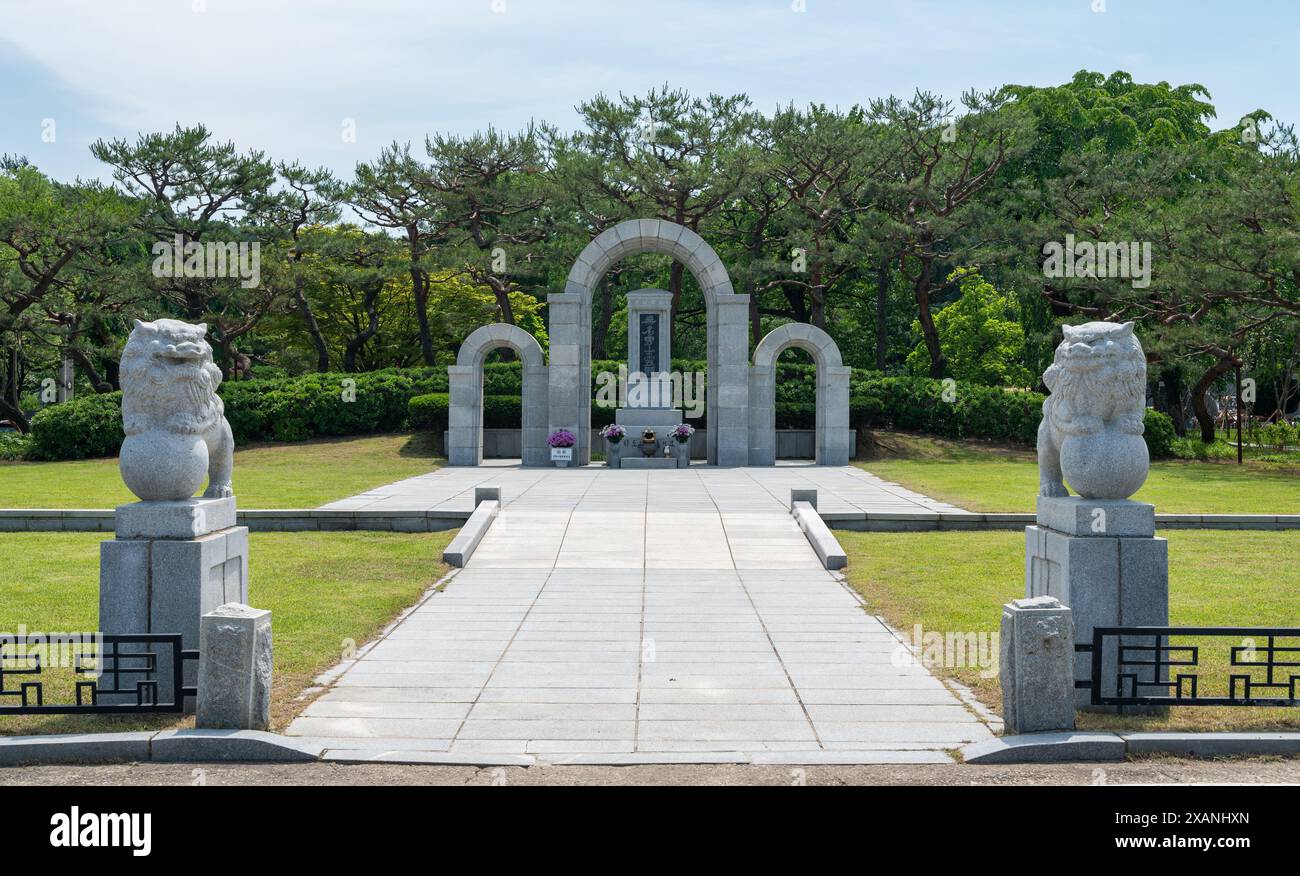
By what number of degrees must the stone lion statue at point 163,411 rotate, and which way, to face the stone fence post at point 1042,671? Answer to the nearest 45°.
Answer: approximately 45° to its left

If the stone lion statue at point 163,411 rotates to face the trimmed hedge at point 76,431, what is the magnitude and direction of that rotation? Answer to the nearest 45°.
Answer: approximately 180°

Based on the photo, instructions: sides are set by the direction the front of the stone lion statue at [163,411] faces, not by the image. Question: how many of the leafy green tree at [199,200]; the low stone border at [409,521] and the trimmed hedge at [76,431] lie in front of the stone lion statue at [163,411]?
0

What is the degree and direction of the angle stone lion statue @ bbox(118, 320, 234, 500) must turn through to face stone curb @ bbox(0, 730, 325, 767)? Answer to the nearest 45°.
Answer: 0° — it already faces it

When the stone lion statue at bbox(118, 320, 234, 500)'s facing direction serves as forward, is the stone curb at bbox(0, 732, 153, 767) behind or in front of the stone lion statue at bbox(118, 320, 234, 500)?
in front

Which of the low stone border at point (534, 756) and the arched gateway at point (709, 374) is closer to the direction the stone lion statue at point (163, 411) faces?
the low stone border

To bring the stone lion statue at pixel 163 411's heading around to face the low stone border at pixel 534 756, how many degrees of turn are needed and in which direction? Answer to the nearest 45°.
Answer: approximately 45° to its left

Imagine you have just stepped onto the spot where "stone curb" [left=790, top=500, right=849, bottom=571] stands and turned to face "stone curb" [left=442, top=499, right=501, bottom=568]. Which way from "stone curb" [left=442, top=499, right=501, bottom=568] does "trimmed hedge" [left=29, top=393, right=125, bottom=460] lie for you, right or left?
right

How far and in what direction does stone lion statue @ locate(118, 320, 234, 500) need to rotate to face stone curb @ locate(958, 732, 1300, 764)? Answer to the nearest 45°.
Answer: approximately 45° to its left

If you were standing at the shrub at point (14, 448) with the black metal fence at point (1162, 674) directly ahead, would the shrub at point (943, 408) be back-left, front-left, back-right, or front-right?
front-left

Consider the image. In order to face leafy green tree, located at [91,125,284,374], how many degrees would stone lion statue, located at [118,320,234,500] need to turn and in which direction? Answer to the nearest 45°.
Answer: approximately 180°

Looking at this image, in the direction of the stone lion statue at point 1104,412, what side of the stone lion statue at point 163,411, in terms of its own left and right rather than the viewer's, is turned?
left

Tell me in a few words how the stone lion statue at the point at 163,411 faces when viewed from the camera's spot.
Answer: facing the viewer
